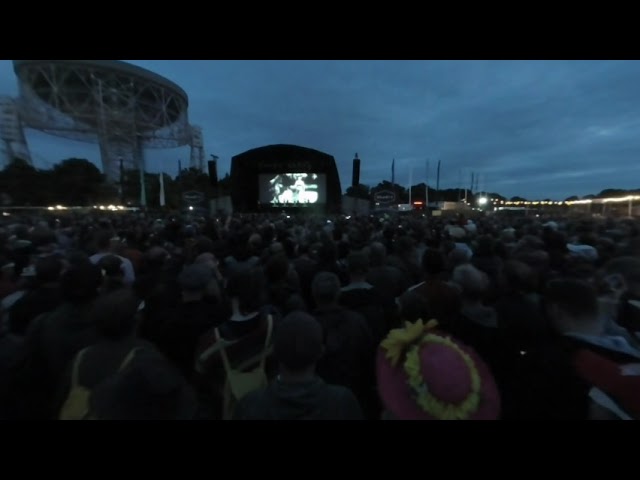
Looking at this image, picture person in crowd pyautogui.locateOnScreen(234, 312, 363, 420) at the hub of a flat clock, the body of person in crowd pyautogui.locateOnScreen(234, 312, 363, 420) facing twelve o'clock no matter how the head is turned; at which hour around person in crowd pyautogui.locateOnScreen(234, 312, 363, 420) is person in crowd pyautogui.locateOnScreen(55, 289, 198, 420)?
person in crowd pyautogui.locateOnScreen(55, 289, 198, 420) is roughly at 9 o'clock from person in crowd pyautogui.locateOnScreen(234, 312, 363, 420).

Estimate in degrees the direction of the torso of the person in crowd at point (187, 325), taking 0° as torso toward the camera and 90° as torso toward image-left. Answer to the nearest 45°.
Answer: approximately 180°

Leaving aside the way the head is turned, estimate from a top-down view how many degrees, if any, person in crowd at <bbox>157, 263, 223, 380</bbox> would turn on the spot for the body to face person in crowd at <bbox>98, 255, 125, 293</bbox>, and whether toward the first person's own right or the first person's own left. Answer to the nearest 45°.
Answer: approximately 45° to the first person's own left

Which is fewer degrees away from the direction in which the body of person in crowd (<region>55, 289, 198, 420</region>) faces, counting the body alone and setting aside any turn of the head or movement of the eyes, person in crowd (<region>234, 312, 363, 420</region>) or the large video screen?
the large video screen

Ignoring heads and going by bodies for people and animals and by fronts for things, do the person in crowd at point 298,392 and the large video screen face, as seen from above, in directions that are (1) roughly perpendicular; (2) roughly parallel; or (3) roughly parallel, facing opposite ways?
roughly parallel, facing opposite ways

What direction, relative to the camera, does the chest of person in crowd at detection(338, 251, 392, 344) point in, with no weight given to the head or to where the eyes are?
away from the camera

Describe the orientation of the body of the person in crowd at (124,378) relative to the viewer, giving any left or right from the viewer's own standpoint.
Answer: facing away from the viewer and to the right of the viewer

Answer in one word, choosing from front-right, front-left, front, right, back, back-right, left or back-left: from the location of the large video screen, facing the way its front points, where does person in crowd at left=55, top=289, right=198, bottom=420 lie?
front

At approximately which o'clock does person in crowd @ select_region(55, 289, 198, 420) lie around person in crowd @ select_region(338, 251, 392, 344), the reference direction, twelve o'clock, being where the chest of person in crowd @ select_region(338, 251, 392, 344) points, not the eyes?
person in crowd @ select_region(55, 289, 198, 420) is roughly at 7 o'clock from person in crowd @ select_region(338, 251, 392, 344).

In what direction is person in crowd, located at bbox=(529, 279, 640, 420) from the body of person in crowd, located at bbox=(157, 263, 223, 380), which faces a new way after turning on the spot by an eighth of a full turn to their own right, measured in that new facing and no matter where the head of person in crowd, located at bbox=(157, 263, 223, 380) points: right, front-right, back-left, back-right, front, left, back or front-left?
right

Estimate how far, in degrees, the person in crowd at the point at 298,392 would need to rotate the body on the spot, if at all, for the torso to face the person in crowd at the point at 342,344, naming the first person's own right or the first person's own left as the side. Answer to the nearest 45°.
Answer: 0° — they already face them

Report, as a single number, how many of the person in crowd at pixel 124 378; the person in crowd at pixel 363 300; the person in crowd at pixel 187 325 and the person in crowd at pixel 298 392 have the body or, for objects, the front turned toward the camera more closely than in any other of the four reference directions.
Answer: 0

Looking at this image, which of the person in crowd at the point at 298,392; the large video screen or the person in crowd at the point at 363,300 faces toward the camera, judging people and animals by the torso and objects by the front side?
the large video screen

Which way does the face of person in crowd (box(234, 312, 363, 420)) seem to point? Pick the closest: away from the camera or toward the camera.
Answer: away from the camera

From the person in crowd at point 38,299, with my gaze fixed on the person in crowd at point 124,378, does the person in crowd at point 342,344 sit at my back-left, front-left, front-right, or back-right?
front-left

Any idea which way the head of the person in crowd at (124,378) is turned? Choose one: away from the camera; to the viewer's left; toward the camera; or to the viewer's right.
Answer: away from the camera

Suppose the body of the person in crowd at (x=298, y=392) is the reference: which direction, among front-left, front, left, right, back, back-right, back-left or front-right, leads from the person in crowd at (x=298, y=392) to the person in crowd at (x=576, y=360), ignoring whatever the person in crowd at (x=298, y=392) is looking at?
right

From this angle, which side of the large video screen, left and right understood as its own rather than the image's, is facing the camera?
front

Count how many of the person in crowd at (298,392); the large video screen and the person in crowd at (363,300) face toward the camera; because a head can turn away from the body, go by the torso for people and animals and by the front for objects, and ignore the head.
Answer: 1

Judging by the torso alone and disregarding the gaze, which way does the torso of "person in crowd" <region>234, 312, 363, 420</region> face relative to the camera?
away from the camera
